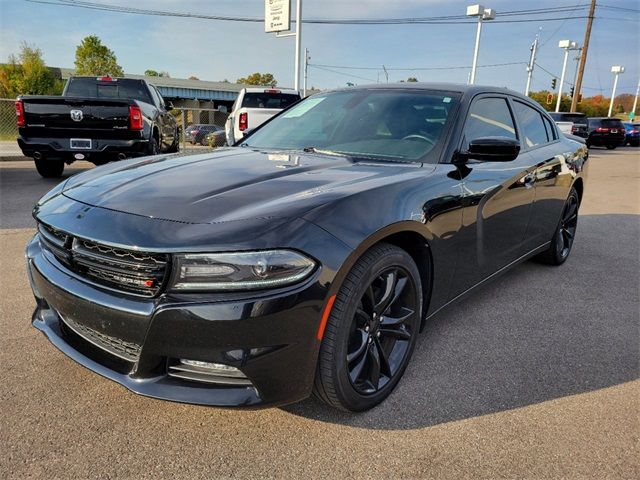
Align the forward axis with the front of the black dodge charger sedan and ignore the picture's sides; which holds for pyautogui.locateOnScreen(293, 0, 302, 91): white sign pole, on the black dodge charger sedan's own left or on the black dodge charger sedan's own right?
on the black dodge charger sedan's own right

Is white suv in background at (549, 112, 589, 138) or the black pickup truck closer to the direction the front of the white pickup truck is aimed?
the white suv in background

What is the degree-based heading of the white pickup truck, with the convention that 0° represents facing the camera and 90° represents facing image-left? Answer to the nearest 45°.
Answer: approximately 180°

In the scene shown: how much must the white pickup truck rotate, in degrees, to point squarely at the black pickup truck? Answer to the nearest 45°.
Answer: approximately 135° to its left

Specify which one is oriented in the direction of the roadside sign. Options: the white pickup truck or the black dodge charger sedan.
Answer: the white pickup truck

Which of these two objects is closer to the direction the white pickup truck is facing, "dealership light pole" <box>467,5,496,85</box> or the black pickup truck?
the dealership light pole

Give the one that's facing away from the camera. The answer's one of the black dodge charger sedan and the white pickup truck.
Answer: the white pickup truck

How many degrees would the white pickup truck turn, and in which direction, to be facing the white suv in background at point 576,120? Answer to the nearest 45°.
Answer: approximately 45° to its right

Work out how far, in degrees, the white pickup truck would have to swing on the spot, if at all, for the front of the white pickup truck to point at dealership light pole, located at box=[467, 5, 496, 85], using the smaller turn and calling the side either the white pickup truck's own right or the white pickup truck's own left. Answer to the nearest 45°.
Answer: approximately 45° to the white pickup truck's own right

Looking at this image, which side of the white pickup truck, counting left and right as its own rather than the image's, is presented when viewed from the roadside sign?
front

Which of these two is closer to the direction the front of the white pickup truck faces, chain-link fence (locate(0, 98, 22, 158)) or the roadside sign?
the roadside sign

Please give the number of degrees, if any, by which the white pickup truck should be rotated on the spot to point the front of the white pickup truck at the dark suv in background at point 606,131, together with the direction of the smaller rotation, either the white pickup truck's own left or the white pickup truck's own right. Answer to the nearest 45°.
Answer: approximately 45° to the white pickup truck's own right

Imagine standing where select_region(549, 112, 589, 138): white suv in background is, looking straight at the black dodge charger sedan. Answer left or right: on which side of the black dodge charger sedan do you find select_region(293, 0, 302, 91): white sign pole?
right

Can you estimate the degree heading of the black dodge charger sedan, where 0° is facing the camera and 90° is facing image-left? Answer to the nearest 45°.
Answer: approximately 45°

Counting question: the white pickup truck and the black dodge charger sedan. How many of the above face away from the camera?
1
